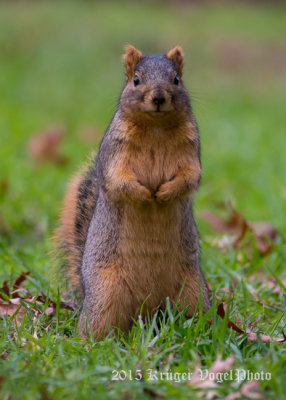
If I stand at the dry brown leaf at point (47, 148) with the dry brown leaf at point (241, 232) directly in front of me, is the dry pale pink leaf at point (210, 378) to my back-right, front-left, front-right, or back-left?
front-right

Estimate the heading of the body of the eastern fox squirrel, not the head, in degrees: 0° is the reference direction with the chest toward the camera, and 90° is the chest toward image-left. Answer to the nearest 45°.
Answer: approximately 0°

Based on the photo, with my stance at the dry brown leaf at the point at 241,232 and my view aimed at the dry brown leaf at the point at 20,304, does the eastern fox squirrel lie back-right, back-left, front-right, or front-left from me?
front-left

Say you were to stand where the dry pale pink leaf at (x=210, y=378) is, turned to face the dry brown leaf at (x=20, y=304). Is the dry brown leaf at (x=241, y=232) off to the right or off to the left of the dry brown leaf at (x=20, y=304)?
right

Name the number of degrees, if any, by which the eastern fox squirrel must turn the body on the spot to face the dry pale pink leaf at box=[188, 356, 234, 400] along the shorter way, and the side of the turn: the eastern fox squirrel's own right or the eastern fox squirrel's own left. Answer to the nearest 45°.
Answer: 0° — it already faces it

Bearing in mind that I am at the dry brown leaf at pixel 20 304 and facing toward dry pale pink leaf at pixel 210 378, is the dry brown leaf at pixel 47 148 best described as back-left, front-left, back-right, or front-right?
back-left

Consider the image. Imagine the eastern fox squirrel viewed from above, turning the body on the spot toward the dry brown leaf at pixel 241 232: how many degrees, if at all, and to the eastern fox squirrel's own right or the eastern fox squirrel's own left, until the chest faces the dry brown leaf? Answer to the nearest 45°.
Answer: approximately 135° to the eastern fox squirrel's own left

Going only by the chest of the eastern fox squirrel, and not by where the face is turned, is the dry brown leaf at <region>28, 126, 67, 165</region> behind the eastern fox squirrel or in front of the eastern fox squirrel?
behind

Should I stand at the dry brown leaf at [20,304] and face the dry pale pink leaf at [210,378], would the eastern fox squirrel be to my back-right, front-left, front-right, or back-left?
front-left

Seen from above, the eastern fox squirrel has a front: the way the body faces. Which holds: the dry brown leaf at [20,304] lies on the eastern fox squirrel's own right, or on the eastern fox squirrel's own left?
on the eastern fox squirrel's own right
